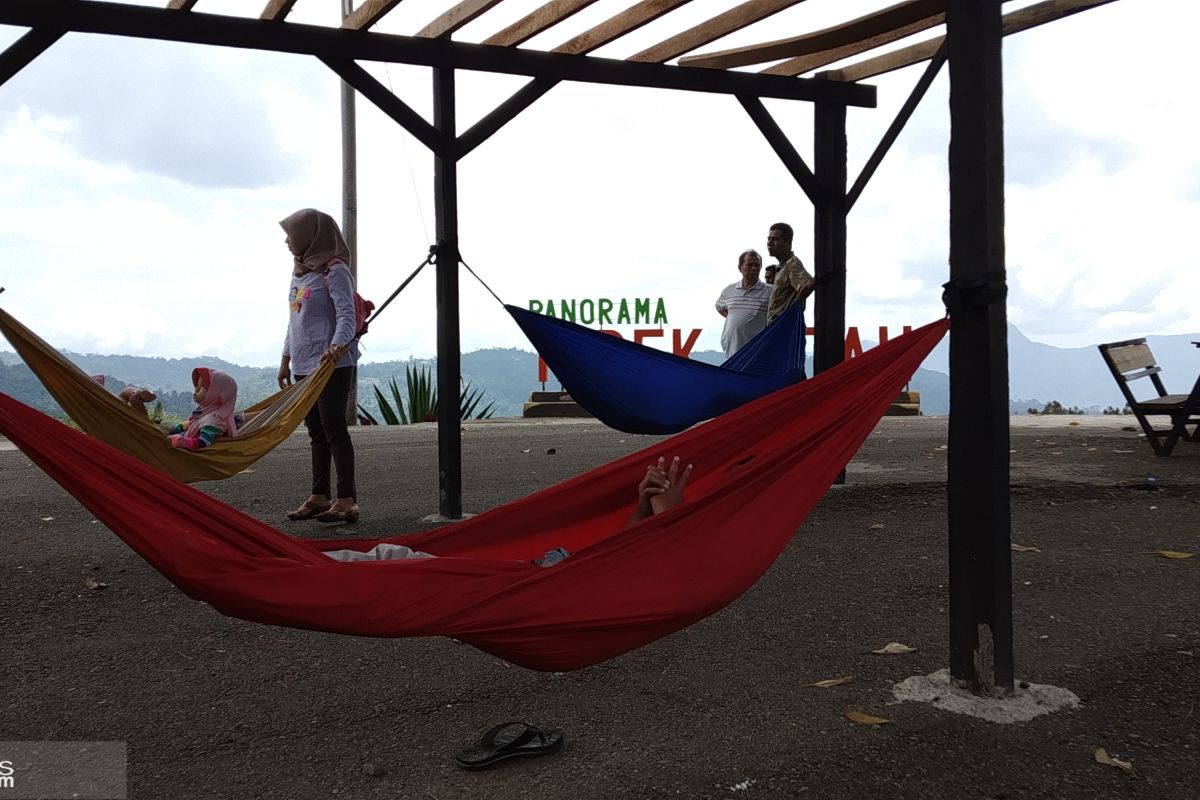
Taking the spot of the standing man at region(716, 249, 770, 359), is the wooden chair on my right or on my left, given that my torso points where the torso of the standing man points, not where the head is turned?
on my left

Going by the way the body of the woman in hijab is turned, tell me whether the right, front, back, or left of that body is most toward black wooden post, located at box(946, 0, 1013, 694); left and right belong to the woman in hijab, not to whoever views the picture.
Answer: left

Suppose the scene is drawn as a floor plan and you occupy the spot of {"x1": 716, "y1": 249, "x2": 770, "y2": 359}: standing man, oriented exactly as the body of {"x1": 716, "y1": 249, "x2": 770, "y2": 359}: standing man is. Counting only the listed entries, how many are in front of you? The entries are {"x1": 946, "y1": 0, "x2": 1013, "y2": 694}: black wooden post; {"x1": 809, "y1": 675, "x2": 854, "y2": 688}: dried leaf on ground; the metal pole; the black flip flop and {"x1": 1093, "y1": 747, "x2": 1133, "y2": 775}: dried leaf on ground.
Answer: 4

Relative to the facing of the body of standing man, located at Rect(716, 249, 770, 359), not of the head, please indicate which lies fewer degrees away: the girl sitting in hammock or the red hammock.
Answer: the red hammock

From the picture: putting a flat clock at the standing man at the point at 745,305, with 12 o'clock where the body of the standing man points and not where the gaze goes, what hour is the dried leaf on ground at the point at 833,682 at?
The dried leaf on ground is roughly at 12 o'clock from the standing man.

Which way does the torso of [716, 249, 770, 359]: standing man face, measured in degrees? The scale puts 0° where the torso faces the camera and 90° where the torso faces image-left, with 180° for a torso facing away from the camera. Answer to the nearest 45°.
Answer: approximately 0°

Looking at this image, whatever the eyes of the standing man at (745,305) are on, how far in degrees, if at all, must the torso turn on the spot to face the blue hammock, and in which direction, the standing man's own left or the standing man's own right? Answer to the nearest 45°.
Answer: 0° — they already face it

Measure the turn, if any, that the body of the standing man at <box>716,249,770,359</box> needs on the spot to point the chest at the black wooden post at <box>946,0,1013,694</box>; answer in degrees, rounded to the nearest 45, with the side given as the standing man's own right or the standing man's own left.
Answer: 0° — they already face it

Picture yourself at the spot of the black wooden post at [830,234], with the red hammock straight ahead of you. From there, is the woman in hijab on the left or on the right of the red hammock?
right

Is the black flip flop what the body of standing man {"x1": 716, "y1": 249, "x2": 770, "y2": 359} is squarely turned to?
yes

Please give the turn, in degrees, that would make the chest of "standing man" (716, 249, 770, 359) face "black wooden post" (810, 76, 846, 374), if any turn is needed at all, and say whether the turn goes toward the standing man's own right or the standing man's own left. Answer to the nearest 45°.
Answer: approximately 45° to the standing man's own left
